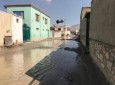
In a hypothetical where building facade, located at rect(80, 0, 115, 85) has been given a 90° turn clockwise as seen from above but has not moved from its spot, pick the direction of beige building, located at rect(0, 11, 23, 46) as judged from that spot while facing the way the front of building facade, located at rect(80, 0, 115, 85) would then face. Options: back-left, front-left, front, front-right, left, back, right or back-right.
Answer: front-left

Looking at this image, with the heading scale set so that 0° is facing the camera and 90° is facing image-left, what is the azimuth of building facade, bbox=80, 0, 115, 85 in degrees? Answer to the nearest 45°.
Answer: approximately 90°
